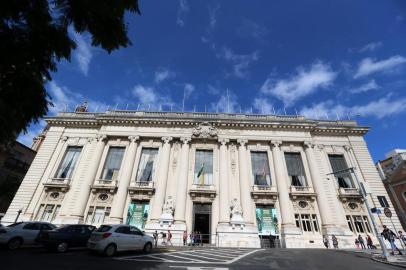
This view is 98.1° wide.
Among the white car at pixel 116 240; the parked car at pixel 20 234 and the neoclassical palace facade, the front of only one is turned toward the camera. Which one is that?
the neoclassical palace facade

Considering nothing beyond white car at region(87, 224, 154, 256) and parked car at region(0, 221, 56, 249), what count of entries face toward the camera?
0

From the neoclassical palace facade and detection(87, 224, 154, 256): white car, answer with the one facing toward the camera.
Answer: the neoclassical palace facade

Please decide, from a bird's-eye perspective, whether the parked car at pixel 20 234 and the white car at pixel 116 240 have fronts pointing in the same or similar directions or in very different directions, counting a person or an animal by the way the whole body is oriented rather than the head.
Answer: same or similar directions

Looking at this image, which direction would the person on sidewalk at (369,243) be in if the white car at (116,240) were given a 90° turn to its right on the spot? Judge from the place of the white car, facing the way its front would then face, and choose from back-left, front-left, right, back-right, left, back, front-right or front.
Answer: front-left

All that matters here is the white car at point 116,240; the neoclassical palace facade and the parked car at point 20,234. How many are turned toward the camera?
1

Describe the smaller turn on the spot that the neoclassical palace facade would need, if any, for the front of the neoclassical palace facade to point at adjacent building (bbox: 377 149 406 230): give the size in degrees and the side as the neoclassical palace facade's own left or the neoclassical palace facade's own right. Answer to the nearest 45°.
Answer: approximately 90° to the neoclassical palace facade's own left

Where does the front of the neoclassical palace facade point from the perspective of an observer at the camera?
facing the viewer

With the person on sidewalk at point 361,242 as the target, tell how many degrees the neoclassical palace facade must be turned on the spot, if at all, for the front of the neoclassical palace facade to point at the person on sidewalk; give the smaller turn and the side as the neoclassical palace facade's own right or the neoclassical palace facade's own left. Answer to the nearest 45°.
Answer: approximately 90° to the neoclassical palace facade's own left

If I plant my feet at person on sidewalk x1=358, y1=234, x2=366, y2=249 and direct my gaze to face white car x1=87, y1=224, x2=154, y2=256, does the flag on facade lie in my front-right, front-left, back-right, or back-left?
front-right

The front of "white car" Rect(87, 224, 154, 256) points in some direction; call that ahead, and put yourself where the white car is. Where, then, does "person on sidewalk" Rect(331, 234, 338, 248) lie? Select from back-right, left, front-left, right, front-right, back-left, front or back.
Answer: front-right
